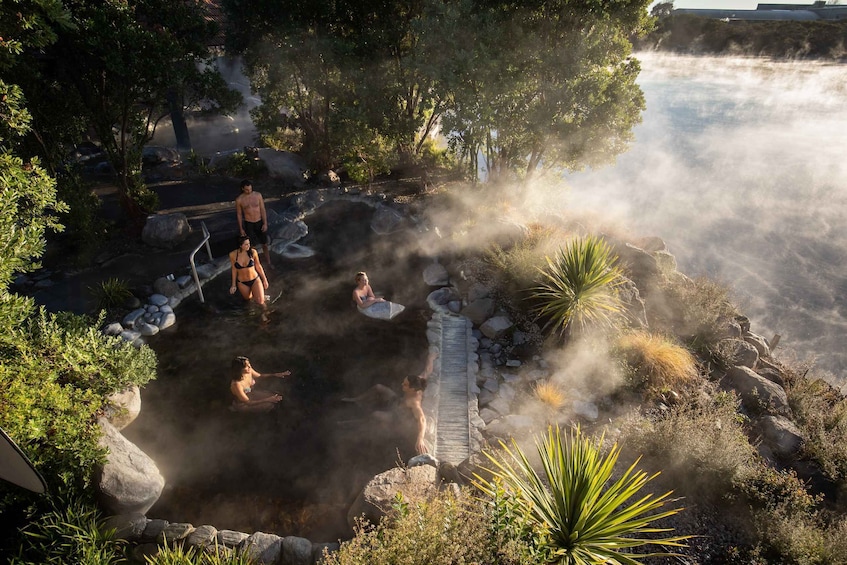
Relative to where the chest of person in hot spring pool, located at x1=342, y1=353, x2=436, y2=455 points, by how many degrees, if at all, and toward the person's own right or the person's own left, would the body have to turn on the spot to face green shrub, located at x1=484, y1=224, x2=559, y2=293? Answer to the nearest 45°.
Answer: approximately 135° to the person's own right

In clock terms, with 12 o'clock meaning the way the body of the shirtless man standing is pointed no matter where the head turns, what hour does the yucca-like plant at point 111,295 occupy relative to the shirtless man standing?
The yucca-like plant is roughly at 2 o'clock from the shirtless man standing.

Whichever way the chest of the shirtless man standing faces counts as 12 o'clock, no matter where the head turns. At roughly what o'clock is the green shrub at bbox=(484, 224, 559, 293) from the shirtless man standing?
The green shrub is roughly at 10 o'clock from the shirtless man standing.

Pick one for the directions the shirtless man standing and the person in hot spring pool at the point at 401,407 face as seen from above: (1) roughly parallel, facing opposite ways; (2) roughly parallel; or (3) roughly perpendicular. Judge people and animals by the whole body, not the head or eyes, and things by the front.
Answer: roughly perpendicular

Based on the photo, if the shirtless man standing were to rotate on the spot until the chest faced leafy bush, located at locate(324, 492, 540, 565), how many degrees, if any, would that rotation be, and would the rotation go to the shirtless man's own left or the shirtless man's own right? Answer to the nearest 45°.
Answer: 0° — they already face it

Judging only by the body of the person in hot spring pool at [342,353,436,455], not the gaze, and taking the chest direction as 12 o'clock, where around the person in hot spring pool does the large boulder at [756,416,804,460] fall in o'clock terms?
The large boulder is roughly at 6 o'clock from the person in hot spring pool.

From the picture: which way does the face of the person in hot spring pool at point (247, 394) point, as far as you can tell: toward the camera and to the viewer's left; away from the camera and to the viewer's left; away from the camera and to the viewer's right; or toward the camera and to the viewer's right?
toward the camera and to the viewer's right

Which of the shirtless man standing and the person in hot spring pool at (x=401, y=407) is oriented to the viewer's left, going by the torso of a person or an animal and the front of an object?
the person in hot spring pool

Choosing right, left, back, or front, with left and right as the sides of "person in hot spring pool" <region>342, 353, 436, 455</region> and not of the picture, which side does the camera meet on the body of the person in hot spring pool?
left

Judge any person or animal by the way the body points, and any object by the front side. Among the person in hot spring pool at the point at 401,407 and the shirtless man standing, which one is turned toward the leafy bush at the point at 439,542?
the shirtless man standing

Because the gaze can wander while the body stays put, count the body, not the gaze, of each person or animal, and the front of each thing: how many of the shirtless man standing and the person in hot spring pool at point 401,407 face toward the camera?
1

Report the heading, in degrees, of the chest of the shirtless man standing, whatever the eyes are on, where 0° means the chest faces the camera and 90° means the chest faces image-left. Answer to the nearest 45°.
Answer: approximately 0°

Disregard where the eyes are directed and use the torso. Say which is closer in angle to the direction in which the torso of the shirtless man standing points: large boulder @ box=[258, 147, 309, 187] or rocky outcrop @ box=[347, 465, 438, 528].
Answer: the rocky outcrop

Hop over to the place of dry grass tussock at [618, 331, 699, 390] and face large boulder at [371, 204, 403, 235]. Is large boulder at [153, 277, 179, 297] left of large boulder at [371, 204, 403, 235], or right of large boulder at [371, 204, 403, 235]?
left

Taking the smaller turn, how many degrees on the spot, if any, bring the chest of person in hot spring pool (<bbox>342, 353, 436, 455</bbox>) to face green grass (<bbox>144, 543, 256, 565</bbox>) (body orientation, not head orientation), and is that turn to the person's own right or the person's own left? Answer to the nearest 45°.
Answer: approximately 45° to the person's own left
